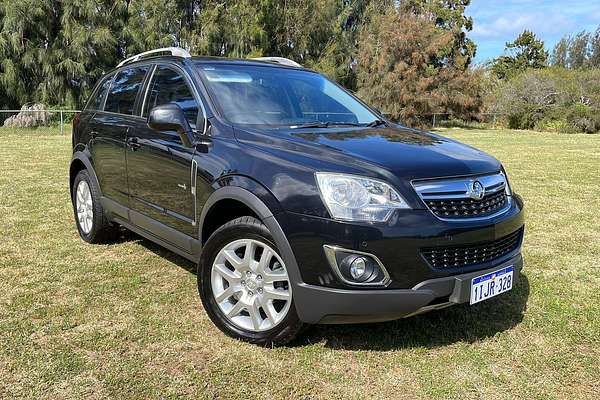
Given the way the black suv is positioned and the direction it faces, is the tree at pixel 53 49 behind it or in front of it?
behind

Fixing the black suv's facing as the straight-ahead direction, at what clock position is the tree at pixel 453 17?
The tree is roughly at 8 o'clock from the black suv.

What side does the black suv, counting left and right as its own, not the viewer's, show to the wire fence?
back

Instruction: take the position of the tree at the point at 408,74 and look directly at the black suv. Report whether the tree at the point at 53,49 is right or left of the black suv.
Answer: right

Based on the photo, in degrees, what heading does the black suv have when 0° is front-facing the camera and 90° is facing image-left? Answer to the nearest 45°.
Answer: approximately 315°

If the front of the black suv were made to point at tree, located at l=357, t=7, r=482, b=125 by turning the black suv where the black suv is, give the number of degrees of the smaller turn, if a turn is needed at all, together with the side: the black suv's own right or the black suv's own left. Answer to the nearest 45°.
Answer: approximately 135° to the black suv's own left
